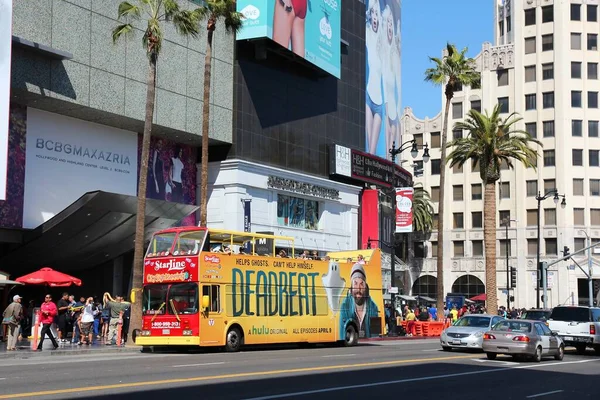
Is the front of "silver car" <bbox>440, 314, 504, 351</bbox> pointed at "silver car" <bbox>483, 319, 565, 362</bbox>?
no

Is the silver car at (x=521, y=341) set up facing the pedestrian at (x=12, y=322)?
no

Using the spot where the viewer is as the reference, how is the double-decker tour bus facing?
facing the viewer and to the left of the viewer

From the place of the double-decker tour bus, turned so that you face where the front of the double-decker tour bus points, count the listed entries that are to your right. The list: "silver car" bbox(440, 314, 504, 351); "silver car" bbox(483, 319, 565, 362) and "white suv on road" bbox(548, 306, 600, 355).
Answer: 0

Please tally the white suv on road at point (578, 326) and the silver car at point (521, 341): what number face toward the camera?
0

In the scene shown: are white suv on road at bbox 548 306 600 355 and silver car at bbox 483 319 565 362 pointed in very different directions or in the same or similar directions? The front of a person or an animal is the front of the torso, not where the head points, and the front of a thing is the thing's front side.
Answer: same or similar directions

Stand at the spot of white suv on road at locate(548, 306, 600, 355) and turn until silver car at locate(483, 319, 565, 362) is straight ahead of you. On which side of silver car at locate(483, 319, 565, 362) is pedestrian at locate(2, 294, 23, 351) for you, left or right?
right

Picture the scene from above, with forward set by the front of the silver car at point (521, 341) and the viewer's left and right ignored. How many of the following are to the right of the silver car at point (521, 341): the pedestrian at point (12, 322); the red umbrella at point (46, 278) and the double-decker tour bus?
0

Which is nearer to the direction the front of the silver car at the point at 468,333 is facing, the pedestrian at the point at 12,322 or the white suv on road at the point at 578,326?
the pedestrian

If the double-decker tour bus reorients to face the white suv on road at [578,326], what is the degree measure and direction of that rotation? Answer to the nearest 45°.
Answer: approximately 135° to its left

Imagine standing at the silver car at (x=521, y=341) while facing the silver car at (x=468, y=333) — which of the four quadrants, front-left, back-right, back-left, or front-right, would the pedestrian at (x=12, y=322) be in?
front-left

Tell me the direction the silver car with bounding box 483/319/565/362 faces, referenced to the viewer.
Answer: facing away from the viewer and to the right of the viewer

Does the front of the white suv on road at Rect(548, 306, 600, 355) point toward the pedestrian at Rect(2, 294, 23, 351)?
no

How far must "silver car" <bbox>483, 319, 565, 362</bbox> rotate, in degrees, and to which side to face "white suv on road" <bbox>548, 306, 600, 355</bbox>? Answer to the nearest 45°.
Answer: approximately 45° to its left
